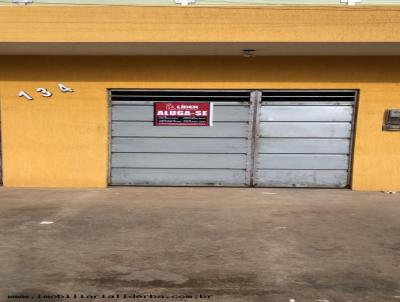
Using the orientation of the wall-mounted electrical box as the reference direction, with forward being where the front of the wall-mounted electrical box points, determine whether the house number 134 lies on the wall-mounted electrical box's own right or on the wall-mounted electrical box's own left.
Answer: on the wall-mounted electrical box's own right

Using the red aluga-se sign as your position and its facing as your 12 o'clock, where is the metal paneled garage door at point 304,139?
The metal paneled garage door is roughly at 9 o'clock from the red aluga-se sign.

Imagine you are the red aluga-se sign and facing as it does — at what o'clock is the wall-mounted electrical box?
The wall-mounted electrical box is roughly at 9 o'clock from the red aluga-se sign.

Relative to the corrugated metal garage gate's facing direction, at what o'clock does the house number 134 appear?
The house number 134 is roughly at 3 o'clock from the corrugated metal garage gate.

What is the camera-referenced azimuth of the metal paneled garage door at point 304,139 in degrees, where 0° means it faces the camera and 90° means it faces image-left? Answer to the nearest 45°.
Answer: approximately 0°

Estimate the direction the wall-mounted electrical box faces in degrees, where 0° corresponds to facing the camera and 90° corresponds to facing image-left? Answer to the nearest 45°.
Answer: approximately 0°

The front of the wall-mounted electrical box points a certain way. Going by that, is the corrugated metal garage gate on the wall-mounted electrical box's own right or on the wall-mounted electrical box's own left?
on the wall-mounted electrical box's own right

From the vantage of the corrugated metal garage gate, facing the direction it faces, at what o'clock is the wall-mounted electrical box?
The wall-mounted electrical box is roughly at 9 o'clock from the corrugated metal garage gate.
